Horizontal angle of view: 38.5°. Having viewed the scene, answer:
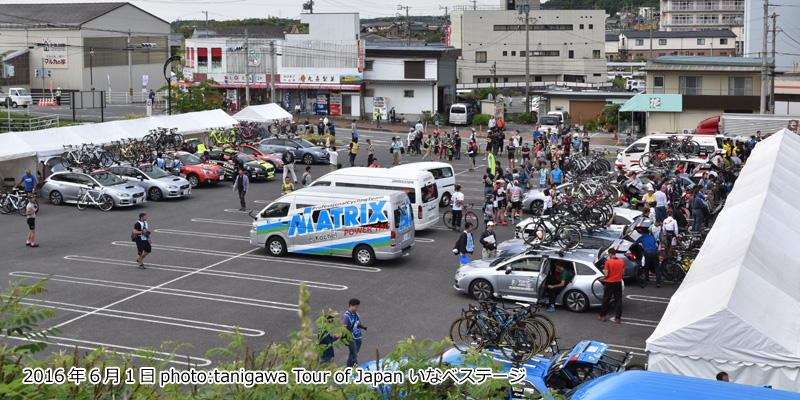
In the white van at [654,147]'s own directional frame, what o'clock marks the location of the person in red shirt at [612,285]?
The person in red shirt is roughly at 9 o'clock from the white van.

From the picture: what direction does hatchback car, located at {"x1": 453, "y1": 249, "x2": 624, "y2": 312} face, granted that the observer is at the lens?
facing to the left of the viewer

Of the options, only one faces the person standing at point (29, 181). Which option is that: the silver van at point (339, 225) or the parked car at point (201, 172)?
the silver van

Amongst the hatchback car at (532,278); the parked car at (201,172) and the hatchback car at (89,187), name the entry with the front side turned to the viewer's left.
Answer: the hatchback car at (532,278)

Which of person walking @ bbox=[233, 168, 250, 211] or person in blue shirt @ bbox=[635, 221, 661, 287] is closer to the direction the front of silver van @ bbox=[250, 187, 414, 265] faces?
the person walking

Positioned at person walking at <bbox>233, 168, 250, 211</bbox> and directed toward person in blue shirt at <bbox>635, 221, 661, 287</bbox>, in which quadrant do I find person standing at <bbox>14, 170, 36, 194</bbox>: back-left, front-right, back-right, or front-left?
back-right
